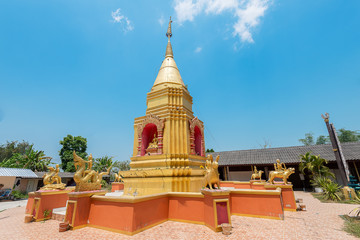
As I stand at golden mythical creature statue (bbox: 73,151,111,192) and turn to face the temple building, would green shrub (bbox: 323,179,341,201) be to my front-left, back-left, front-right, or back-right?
front-right

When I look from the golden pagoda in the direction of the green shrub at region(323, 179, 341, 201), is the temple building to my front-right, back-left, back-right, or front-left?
front-left

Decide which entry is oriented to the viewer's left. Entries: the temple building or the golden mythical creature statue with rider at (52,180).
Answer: the golden mythical creature statue with rider

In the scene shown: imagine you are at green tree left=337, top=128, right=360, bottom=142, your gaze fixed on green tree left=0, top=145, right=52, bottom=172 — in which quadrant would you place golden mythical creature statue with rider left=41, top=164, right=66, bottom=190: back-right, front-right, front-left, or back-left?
front-left

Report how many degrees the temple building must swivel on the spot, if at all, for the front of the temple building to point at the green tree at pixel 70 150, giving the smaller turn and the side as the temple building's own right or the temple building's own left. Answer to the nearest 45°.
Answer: approximately 90° to the temple building's own right

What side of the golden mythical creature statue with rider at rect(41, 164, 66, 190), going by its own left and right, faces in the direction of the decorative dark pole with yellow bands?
back

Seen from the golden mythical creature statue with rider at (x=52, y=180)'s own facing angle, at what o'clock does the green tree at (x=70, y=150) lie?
The green tree is roughly at 3 o'clock from the golden mythical creature statue with rider.

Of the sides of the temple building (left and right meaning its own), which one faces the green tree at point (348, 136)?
back

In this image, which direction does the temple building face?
toward the camera

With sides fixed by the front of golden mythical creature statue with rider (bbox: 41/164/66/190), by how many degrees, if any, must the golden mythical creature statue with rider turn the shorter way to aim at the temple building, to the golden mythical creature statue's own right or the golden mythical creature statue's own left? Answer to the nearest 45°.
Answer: approximately 180°

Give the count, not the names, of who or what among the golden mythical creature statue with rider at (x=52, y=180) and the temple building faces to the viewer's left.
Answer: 1

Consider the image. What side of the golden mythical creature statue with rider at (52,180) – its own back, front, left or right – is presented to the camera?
left

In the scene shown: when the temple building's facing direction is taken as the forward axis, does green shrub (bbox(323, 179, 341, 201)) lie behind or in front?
in front
